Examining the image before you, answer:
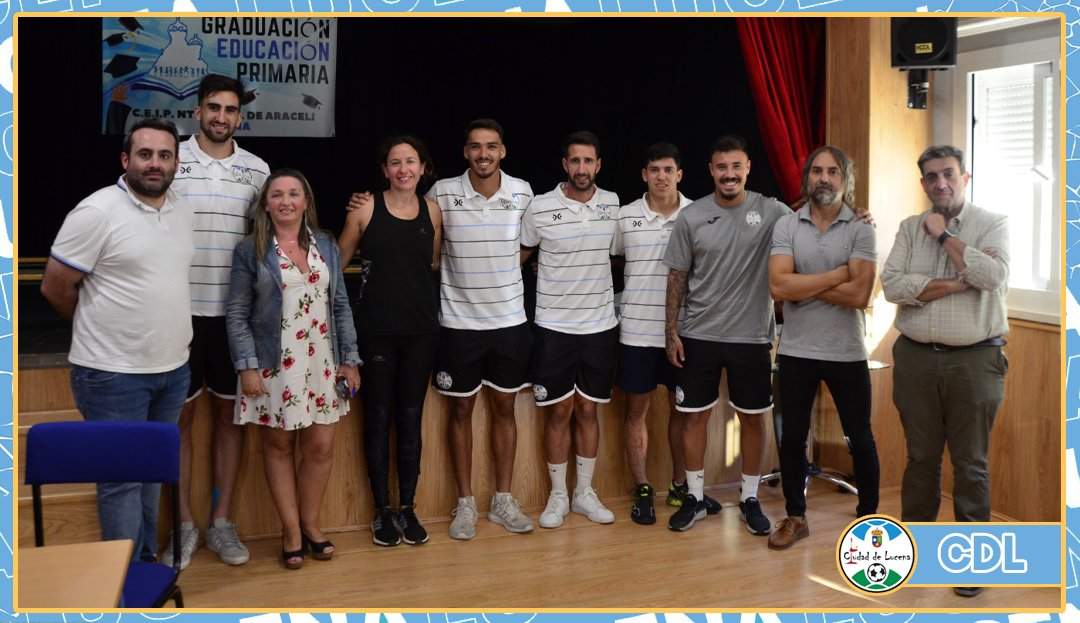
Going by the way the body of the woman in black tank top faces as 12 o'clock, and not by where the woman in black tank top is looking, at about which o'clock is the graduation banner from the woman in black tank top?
The graduation banner is roughly at 5 o'clock from the woman in black tank top.

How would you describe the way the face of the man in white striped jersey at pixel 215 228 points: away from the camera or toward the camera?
toward the camera

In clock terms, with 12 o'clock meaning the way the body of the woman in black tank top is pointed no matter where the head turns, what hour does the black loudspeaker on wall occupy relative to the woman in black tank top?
The black loudspeaker on wall is roughly at 9 o'clock from the woman in black tank top.

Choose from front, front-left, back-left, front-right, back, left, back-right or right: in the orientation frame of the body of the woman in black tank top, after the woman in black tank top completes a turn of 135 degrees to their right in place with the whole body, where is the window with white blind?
back-right

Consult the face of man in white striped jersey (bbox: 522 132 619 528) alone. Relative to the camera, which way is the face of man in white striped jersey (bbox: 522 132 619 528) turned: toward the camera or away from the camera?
toward the camera

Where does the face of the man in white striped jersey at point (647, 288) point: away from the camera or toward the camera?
toward the camera

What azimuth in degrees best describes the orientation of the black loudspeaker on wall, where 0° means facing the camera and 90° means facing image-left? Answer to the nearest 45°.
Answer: approximately 0°

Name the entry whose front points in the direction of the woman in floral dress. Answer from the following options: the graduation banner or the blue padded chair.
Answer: the graduation banner

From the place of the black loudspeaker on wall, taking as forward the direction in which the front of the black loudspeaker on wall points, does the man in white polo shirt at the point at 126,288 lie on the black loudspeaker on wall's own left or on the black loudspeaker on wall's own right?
on the black loudspeaker on wall's own right

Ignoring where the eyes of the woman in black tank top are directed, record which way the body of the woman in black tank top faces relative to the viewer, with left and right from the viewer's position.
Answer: facing the viewer

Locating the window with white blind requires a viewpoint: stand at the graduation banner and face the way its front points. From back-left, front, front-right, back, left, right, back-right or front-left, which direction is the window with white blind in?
front-left

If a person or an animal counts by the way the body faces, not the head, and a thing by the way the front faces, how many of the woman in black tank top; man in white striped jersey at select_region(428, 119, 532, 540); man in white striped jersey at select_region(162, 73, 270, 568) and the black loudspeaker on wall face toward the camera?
4

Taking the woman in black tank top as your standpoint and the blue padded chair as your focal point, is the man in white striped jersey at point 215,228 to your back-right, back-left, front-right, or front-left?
front-right

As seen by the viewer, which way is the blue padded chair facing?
toward the camera
